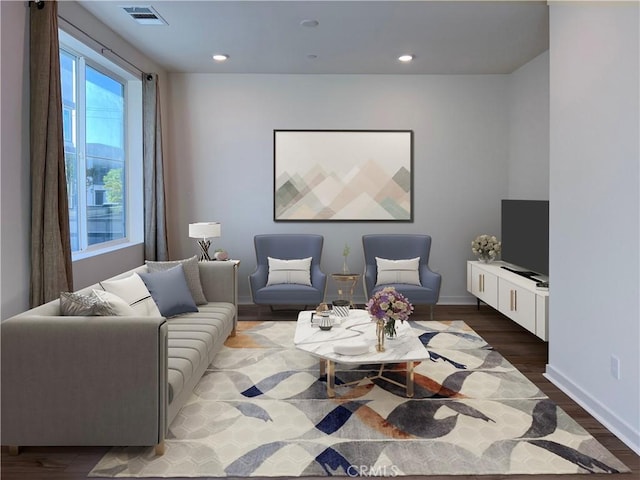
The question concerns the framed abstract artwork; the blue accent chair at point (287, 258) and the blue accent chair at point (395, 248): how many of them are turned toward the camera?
3

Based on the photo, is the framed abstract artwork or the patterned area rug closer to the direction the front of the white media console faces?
the patterned area rug

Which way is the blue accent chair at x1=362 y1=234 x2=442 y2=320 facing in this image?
toward the camera

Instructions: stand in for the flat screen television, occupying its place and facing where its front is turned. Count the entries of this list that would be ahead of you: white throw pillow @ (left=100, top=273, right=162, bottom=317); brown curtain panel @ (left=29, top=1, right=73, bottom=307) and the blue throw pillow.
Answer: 3

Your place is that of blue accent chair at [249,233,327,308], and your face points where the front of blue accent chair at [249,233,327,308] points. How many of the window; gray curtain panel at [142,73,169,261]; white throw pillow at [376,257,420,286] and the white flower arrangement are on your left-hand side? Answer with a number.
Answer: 2

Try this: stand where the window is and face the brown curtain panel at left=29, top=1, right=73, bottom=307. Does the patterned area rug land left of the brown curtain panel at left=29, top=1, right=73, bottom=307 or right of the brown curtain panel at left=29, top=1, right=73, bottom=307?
left

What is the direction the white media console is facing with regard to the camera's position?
facing the viewer and to the left of the viewer

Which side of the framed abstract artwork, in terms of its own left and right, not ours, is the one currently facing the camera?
front

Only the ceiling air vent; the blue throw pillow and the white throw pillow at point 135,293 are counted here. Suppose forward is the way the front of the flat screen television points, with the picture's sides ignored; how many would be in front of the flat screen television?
3

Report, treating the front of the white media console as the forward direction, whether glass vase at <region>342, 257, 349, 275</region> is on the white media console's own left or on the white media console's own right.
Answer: on the white media console's own right

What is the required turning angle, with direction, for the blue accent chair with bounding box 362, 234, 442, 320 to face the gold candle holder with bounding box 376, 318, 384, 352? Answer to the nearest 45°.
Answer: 0° — it already faces it
